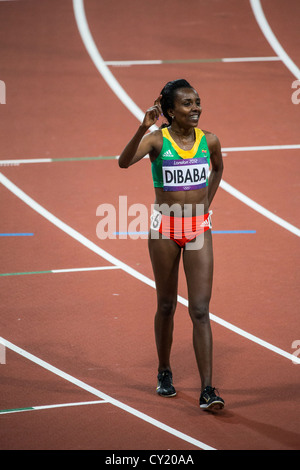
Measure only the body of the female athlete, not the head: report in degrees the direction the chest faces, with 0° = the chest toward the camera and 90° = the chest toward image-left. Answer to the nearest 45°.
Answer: approximately 0°

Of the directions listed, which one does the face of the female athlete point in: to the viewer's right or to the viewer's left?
to the viewer's right
